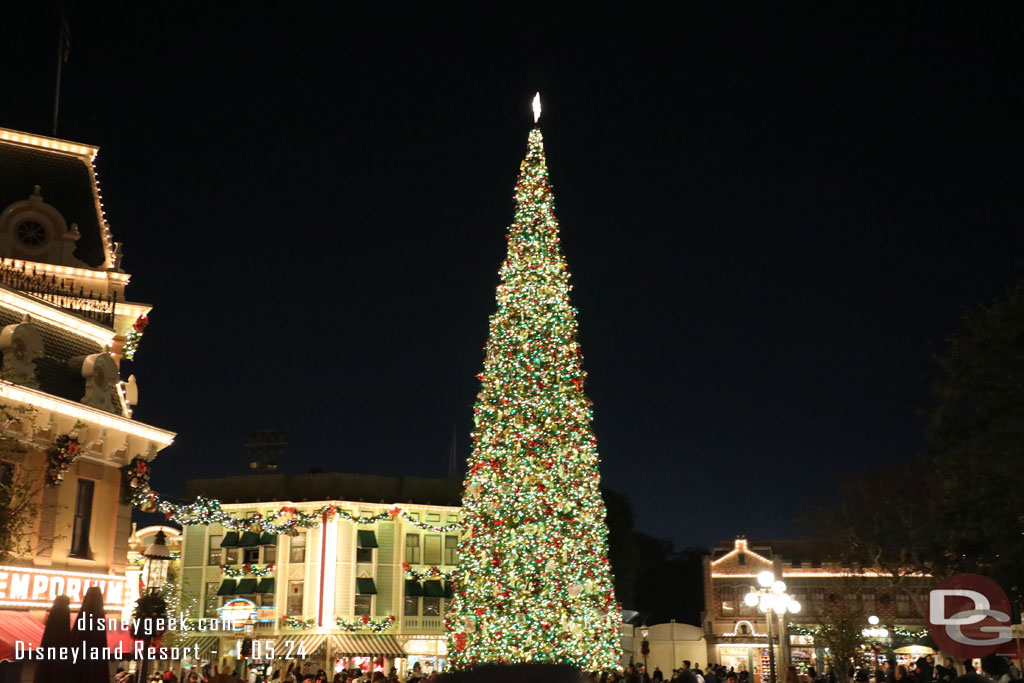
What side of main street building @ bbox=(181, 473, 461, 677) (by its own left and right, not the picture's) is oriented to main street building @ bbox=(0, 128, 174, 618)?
front

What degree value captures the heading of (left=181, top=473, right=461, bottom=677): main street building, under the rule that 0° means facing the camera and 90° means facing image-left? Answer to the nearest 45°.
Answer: approximately 0°

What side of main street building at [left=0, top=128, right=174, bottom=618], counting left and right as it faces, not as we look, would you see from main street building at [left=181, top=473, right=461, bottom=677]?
left

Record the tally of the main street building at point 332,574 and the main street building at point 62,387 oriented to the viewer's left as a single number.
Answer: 0

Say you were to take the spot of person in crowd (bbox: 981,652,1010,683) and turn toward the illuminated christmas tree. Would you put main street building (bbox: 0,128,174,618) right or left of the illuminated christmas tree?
left

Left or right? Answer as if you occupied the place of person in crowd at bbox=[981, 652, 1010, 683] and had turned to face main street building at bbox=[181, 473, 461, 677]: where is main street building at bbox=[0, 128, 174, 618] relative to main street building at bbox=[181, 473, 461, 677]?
left

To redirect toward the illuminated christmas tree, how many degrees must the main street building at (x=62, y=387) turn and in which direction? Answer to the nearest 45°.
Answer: approximately 45° to its left

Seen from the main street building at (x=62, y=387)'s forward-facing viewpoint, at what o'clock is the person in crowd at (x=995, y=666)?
The person in crowd is roughly at 12 o'clock from the main street building.

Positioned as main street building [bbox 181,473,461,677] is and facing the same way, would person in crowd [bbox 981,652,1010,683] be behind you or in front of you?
in front

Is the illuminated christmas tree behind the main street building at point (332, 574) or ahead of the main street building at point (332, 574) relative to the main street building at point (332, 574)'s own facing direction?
ahead
